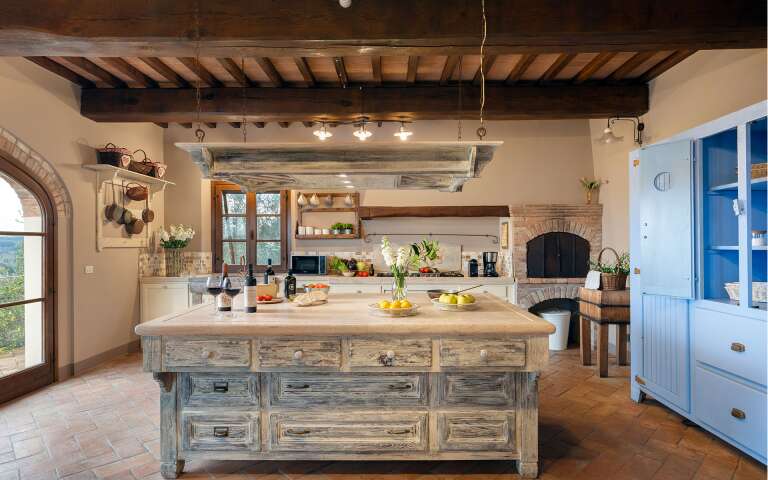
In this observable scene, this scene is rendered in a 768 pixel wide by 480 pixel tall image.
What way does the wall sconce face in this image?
to the viewer's left

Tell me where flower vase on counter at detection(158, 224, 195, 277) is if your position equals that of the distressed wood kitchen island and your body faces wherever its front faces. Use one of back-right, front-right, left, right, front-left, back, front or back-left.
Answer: back-right

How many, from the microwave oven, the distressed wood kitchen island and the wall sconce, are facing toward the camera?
2

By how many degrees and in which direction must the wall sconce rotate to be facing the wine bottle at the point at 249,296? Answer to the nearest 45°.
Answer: approximately 45° to its left

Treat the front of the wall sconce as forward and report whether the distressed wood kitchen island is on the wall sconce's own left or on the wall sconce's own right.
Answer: on the wall sconce's own left

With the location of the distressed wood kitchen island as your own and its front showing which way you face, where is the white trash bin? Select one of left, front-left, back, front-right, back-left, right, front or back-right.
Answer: back-left

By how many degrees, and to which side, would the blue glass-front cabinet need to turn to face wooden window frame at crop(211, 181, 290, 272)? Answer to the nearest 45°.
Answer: approximately 45° to its right

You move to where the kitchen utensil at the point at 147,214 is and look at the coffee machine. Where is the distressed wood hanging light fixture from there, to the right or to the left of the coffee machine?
right

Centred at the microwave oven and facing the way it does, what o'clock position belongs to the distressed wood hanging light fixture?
The distressed wood hanging light fixture is roughly at 12 o'clock from the microwave oven.

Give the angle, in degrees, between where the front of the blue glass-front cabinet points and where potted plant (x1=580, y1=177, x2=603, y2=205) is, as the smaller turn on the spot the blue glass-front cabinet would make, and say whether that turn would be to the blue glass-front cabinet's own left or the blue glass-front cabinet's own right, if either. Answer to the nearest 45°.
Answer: approximately 90° to the blue glass-front cabinet's own right

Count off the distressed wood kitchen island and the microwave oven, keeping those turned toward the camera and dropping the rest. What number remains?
2

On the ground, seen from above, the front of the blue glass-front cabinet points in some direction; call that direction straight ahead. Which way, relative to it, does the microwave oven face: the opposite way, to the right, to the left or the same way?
to the left

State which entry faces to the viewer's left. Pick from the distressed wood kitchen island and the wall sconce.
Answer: the wall sconce

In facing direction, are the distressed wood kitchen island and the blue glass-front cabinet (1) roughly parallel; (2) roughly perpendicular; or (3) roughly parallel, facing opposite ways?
roughly perpendicular
